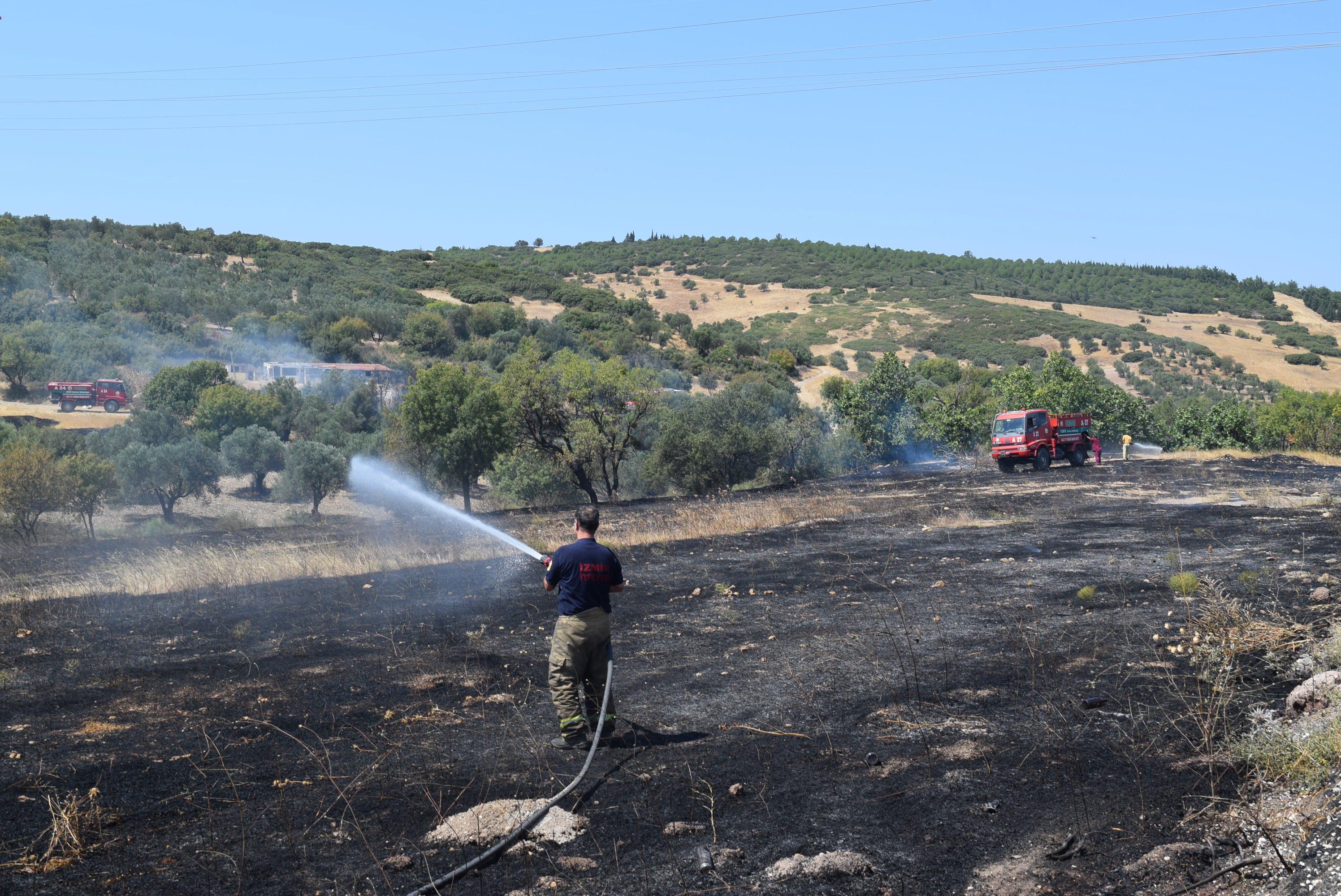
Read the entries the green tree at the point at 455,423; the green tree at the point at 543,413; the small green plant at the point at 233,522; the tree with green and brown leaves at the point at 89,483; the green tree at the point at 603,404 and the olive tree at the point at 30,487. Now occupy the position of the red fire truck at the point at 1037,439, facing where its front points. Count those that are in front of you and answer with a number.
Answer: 6

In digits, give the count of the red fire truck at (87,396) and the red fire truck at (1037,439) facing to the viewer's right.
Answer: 1

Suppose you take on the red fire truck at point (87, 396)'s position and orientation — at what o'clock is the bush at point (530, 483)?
The bush is roughly at 2 o'clock from the red fire truck.

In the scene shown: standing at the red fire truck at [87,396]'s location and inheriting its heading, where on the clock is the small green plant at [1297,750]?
The small green plant is roughly at 3 o'clock from the red fire truck.

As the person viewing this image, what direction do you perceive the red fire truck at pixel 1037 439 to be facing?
facing the viewer and to the left of the viewer

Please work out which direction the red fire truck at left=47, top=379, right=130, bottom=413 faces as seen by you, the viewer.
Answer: facing to the right of the viewer

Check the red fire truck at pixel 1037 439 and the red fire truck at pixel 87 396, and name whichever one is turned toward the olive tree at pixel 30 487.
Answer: the red fire truck at pixel 1037 439

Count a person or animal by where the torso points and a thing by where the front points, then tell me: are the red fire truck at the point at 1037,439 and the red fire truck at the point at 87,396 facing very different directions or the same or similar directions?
very different directions

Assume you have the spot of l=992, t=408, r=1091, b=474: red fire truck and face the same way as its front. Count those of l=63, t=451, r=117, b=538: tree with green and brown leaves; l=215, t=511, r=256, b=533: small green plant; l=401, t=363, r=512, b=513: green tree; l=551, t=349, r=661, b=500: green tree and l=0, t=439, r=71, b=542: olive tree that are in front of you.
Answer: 5

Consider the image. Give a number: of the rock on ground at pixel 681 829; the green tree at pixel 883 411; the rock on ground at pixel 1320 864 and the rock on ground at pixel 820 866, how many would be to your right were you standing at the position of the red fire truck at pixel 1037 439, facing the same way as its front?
1

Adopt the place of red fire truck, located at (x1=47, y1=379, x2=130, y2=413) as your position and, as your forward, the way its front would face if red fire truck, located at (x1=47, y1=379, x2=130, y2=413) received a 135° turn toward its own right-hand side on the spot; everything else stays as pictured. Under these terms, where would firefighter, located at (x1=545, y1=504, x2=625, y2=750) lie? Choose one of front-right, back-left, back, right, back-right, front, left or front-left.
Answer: front-left

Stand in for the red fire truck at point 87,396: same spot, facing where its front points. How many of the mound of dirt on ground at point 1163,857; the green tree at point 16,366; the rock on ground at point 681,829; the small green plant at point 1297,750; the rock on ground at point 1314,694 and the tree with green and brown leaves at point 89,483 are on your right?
5

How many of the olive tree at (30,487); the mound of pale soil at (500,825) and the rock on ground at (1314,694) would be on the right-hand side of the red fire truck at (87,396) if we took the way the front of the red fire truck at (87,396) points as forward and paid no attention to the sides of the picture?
3

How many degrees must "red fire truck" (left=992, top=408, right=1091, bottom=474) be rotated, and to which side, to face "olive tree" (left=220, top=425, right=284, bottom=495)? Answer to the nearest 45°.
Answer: approximately 45° to its right

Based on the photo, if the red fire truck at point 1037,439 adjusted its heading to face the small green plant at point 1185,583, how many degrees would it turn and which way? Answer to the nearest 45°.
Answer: approximately 45° to its left
